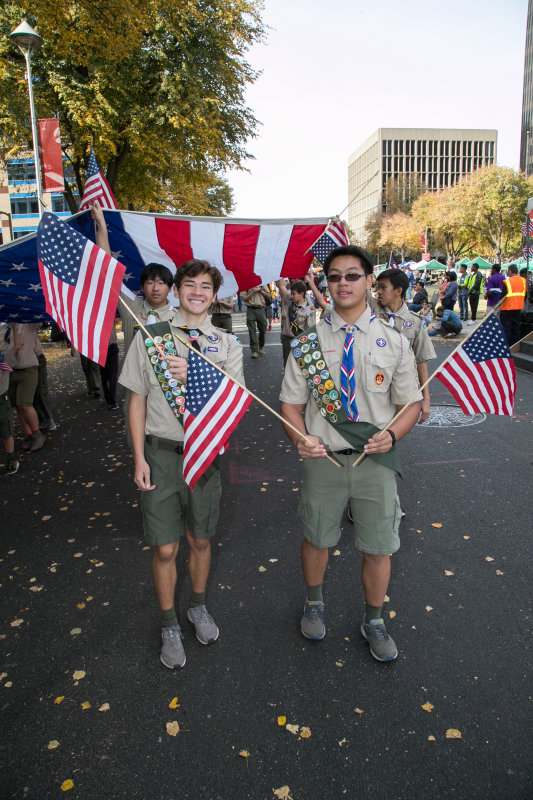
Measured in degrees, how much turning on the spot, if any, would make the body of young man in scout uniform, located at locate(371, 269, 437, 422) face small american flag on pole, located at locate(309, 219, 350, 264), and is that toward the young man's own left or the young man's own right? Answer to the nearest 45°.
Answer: approximately 90° to the young man's own right

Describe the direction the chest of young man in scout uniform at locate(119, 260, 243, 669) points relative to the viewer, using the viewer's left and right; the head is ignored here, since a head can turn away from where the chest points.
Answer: facing the viewer

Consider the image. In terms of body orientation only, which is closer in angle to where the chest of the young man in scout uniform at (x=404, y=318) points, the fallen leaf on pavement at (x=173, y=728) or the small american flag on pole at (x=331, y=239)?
the fallen leaf on pavement

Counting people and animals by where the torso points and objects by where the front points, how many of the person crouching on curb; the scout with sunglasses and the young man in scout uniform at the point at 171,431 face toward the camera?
2

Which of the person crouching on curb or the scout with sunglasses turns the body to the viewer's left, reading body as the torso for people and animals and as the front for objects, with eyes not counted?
the person crouching on curb

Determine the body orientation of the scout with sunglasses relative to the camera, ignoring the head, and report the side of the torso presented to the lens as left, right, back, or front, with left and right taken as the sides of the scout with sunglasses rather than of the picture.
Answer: front

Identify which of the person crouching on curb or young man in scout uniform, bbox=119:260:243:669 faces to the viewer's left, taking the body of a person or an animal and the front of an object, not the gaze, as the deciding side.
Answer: the person crouching on curb

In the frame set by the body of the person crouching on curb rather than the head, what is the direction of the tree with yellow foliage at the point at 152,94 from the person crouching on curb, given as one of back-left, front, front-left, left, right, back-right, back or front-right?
front

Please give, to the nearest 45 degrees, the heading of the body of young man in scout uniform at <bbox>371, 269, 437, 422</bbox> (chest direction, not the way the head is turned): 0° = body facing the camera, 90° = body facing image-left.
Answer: approximately 45°

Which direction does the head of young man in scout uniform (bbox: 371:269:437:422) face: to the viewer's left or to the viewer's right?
to the viewer's left

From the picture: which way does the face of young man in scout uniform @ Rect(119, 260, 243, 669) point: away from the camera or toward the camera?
toward the camera

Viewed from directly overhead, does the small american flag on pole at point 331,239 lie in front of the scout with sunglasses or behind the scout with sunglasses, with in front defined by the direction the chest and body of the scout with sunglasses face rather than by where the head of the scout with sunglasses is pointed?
behind

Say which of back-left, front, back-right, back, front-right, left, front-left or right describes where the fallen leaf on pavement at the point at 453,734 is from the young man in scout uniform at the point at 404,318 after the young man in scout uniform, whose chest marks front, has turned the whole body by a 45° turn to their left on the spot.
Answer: front

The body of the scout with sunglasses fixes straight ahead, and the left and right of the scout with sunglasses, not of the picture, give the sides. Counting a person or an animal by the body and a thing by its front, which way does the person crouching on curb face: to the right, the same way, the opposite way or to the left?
to the right

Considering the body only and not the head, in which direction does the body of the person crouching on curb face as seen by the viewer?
to the viewer's left
